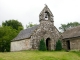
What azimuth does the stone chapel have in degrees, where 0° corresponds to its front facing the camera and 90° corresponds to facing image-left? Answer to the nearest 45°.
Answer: approximately 315°
